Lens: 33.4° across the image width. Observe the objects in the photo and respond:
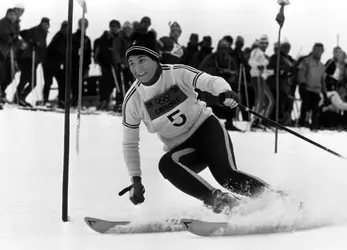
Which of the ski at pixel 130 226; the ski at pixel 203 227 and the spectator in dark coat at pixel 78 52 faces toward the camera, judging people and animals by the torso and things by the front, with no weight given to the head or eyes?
the spectator in dark coat

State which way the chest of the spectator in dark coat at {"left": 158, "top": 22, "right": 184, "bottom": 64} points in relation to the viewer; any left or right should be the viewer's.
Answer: facing the viewer and to the right of the viewer

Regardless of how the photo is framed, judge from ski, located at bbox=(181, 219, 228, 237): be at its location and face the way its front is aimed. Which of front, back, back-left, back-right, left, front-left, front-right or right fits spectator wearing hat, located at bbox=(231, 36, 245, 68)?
right

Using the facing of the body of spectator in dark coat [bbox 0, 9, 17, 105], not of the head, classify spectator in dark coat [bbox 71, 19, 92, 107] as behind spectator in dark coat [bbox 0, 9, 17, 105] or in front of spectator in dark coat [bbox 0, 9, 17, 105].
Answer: in front

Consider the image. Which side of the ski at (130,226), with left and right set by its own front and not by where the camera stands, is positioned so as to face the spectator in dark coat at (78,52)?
right

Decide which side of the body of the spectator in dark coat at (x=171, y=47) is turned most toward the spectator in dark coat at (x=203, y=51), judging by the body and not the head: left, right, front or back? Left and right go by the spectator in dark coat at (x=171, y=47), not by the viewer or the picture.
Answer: left

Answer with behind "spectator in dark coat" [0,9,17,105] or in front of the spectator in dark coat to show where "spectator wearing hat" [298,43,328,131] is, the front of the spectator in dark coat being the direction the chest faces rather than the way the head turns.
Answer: in front

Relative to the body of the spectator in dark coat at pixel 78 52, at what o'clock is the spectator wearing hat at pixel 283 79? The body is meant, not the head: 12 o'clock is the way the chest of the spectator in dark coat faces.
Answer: The spectator wearing hat is roughly at 9 o'clock from the spectator in dark coat.

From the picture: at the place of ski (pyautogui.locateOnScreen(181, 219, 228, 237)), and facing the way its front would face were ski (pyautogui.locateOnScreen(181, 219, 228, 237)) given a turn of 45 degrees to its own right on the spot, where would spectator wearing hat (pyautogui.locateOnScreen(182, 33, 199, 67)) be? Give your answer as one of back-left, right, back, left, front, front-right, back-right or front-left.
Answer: front-right

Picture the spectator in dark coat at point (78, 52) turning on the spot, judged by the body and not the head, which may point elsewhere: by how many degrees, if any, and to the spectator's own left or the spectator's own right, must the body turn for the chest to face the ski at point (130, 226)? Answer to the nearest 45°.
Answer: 0° — they already face it

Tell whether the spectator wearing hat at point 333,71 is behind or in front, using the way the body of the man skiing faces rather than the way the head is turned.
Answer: behind

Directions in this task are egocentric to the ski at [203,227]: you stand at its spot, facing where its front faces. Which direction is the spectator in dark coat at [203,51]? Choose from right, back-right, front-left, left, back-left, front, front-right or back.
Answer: right

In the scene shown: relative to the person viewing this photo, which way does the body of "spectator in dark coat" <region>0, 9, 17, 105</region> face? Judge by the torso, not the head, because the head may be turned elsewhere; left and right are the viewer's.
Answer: facing to the right of the viewer
